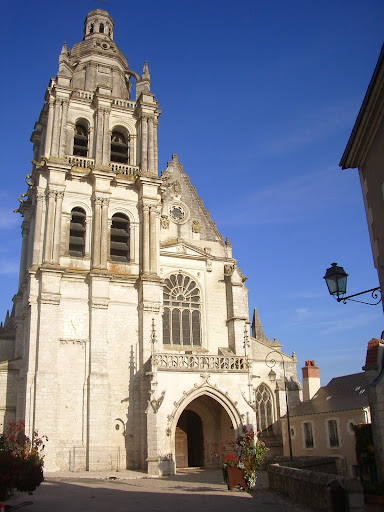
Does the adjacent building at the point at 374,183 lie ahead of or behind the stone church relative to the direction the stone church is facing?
ahead

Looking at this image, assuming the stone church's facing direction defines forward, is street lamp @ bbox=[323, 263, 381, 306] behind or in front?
in front

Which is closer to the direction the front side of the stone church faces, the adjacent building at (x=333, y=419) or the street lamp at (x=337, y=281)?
the street lamp

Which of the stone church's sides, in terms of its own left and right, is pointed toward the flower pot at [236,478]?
front

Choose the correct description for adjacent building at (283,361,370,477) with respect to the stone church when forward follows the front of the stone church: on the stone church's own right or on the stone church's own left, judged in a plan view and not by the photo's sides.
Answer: on the stone church's own left
